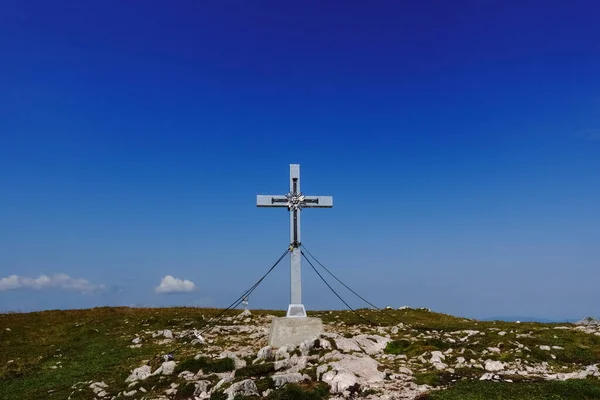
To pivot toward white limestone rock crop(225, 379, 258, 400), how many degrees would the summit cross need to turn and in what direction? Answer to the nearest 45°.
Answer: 0° — it already faces it

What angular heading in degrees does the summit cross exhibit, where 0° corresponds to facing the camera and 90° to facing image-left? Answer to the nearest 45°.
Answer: approximately 0°

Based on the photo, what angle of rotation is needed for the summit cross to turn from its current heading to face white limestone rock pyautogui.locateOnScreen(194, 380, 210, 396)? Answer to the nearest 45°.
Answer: approximately 45° to its right

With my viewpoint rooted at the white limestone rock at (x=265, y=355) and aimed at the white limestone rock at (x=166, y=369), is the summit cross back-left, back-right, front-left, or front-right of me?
back-right

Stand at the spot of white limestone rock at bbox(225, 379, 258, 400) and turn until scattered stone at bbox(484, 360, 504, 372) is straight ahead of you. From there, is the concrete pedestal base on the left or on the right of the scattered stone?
left
